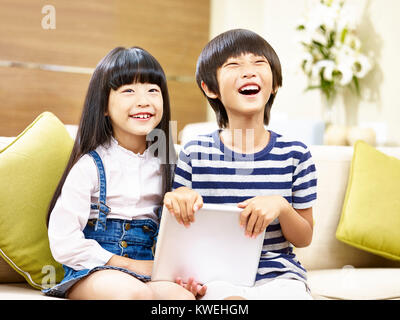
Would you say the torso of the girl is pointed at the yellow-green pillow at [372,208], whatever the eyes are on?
no

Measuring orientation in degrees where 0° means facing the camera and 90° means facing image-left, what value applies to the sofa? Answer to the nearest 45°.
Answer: approximately 0°

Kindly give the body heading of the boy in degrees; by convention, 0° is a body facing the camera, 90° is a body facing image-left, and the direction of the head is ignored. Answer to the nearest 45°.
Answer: approximately 0°

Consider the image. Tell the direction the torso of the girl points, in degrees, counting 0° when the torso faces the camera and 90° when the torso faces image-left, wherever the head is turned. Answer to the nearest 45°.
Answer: approximately 315°
